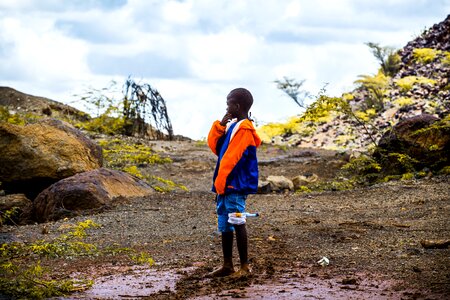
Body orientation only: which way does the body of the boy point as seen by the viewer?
to the viewer's left

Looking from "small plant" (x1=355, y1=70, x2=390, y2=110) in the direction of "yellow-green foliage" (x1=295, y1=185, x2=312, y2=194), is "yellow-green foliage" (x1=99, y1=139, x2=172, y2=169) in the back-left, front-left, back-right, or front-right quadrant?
front-right

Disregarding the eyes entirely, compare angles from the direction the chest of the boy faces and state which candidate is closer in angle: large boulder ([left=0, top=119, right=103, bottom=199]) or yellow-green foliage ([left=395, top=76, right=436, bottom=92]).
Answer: the large boulder

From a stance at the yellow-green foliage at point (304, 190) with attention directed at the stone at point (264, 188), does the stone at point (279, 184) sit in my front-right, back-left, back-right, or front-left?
front-right

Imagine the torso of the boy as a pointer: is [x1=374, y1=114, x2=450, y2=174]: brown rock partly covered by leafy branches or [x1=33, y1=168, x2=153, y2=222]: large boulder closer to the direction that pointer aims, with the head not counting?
the large boulder

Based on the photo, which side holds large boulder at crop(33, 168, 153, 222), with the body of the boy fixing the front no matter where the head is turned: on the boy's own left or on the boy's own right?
on the boy's own right
